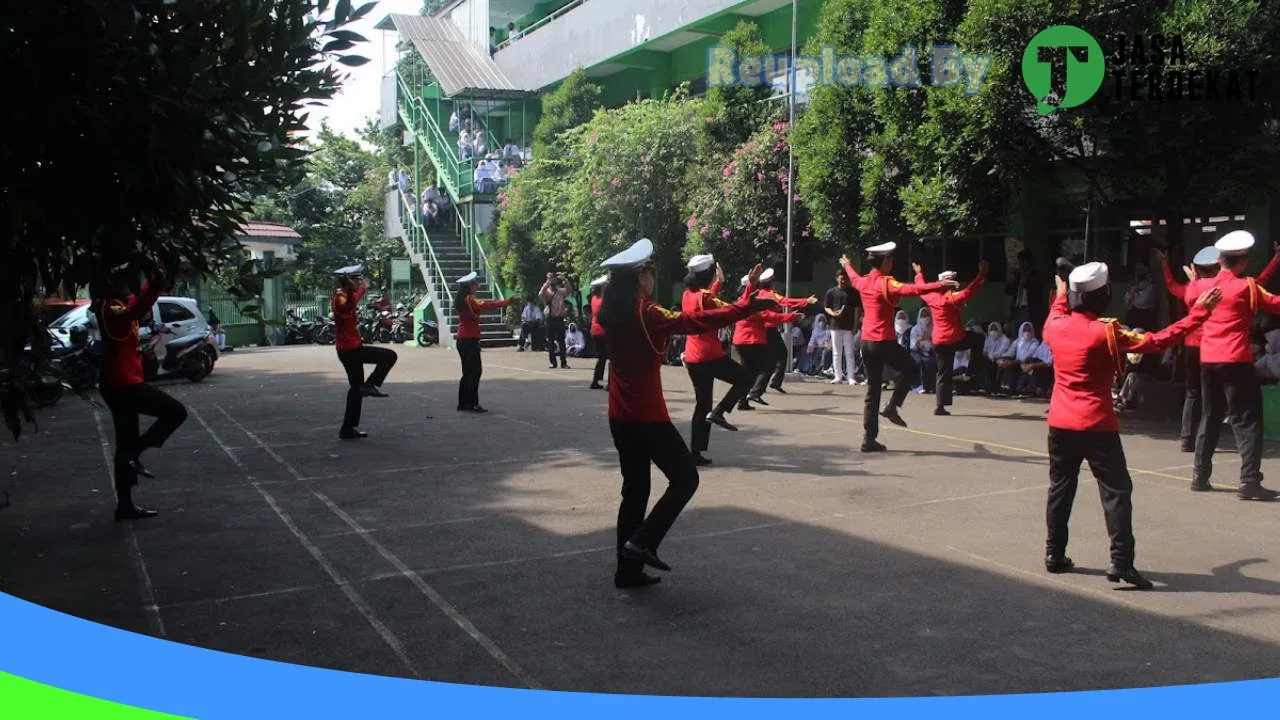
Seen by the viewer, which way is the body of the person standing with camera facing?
toward the camera

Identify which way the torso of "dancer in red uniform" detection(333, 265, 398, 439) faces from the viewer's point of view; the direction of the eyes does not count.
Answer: to the viewer's right

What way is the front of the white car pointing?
to the viewer's left

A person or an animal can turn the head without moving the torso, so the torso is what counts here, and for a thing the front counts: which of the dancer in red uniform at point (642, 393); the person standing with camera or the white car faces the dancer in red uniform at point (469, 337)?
the person standing with camera

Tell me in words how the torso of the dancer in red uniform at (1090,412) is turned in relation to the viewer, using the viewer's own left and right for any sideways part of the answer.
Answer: facing away from the viewer and to the right of the viewer

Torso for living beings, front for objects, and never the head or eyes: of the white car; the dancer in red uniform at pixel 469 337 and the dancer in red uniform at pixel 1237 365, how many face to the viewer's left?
1

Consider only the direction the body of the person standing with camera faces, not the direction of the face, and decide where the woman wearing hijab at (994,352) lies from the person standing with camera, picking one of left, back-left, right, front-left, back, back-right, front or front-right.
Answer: front-left

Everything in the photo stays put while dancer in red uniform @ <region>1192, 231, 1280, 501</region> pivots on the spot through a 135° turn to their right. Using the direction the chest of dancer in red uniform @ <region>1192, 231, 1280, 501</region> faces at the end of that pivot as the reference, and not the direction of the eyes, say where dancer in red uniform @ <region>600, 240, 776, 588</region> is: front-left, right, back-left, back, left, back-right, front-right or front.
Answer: front-right

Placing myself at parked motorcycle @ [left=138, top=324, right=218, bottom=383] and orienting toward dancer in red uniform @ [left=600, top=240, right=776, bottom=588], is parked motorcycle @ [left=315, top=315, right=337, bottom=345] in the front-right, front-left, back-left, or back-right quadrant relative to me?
back-left

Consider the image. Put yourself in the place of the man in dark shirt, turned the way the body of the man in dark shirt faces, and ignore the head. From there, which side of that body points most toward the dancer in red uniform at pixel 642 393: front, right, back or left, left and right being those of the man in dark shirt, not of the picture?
front

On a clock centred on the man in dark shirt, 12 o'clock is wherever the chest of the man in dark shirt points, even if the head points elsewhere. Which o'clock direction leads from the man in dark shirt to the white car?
The white car is roughly at 3 o'clock from the man in dark shirt.

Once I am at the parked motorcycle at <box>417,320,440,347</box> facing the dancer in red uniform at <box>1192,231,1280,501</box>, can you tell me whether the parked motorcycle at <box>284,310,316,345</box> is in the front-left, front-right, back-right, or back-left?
back-right

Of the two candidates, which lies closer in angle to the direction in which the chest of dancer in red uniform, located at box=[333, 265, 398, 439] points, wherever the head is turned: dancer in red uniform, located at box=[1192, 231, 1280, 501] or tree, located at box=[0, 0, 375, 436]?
the dancer in red uniform
